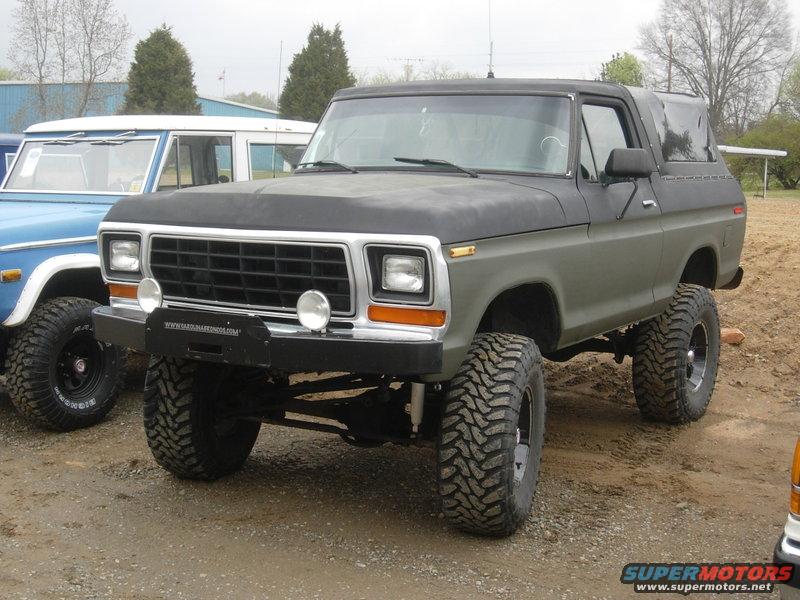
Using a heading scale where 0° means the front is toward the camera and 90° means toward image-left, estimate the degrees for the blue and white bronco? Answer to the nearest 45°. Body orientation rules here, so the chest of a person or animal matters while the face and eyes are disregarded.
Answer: approximately 45°

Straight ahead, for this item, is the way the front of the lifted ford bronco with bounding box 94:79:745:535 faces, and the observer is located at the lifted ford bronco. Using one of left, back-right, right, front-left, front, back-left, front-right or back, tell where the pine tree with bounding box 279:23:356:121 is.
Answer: back-right

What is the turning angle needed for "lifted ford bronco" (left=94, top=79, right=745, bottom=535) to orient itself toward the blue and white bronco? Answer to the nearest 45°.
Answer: approximately 90° to its right

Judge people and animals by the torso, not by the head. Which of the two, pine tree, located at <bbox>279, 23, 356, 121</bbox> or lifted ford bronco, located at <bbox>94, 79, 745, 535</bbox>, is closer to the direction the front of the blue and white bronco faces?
the lifted ford bronco

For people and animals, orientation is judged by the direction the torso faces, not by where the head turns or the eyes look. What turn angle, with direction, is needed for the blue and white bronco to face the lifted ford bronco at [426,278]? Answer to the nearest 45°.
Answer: approximately 90° to its left

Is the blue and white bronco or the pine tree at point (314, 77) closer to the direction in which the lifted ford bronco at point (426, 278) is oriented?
the blue and white bronco

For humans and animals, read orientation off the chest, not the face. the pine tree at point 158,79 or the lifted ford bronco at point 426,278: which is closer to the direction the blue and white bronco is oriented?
the lifted ford bronco

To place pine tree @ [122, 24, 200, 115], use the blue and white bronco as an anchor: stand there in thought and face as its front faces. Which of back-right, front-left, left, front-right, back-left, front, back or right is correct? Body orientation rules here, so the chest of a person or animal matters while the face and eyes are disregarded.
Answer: back-right

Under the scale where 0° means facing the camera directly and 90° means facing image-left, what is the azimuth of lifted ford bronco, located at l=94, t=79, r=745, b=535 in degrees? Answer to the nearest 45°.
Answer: approximately 45°
